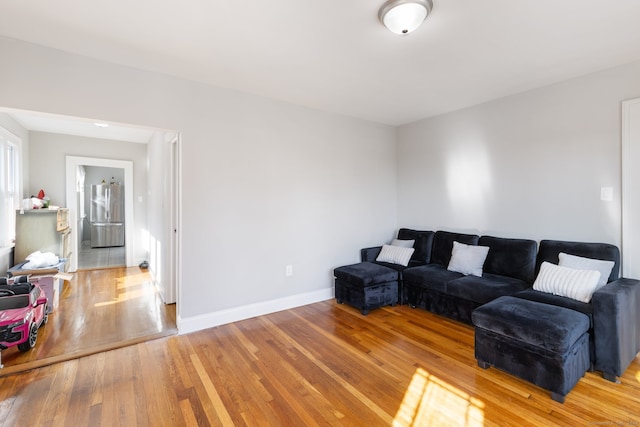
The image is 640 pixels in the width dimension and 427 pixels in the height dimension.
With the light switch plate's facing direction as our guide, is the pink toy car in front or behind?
in front

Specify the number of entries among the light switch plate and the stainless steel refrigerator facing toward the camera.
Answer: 2

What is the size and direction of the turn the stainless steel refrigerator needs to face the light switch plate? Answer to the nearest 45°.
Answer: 0° — it already faces it

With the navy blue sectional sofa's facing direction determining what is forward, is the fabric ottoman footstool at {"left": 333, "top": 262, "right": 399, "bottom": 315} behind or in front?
in front

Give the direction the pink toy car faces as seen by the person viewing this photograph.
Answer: facing the viewer and to the left of the viewer

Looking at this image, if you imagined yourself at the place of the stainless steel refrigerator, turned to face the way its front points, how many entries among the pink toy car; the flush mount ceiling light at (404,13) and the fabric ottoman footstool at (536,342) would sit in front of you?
3

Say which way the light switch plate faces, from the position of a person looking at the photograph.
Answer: facing the viewer

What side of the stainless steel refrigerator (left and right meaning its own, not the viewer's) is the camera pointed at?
front

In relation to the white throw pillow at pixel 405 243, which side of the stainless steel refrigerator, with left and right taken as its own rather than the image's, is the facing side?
front

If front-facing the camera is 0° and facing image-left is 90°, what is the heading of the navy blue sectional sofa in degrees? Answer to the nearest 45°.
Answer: approximately 45°

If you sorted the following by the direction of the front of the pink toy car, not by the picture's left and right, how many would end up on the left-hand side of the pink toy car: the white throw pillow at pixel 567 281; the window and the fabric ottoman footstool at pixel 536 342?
2

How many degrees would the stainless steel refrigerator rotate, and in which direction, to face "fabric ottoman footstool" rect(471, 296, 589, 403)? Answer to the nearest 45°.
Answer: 0° — it already faces it
